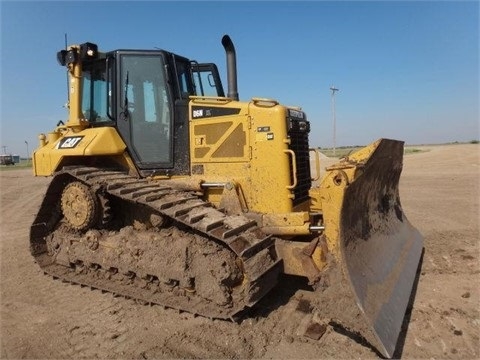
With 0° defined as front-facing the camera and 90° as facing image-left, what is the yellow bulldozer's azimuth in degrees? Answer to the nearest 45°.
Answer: approximately 315°
